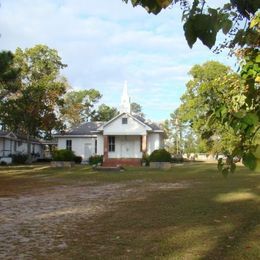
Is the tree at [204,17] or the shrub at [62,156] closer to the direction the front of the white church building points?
the tree

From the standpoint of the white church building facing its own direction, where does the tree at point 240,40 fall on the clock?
The tree is roughly at 12 o'clock from the white church building.

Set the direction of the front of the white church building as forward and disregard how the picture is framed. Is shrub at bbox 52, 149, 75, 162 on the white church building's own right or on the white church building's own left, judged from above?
on the white church building's own right
